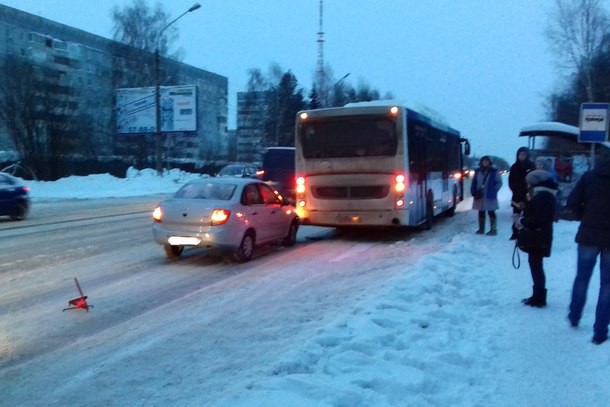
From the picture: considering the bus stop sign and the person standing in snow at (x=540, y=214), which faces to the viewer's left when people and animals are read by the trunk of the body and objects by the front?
the person standing in snow

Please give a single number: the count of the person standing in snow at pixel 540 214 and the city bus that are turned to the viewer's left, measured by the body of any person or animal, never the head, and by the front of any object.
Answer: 1

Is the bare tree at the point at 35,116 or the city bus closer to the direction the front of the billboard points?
the city bus

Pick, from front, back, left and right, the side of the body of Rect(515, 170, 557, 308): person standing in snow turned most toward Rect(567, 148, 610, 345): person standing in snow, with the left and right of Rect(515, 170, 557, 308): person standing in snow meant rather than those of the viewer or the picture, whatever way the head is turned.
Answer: left

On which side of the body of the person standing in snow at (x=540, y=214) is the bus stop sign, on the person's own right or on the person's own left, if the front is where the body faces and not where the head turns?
on the person's own right

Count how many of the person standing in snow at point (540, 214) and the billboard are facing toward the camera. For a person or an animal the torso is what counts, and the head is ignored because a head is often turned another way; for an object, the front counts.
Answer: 1

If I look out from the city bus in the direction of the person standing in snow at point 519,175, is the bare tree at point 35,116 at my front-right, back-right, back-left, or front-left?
back-right

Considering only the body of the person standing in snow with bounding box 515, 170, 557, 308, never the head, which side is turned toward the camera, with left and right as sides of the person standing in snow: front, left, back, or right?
left
